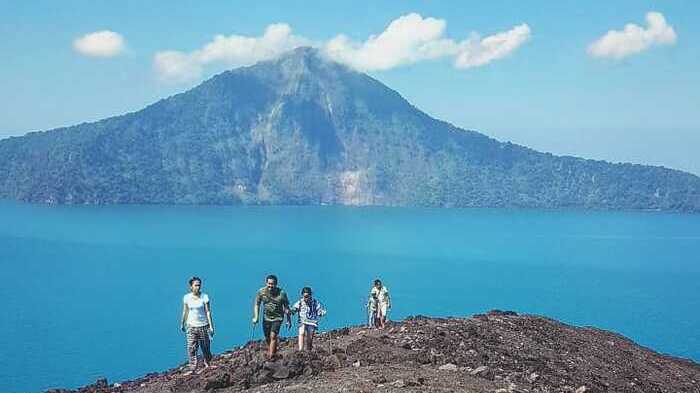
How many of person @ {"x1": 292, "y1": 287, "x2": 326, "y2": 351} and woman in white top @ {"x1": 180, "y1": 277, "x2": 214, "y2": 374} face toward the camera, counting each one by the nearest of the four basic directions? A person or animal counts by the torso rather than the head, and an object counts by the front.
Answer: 2

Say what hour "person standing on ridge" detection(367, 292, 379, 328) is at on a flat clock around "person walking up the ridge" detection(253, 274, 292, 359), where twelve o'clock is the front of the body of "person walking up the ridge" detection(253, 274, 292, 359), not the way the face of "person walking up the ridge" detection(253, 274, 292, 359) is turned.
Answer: "person standing on ridge" detection(367, 292, 379, 328) is roughly at 7 o'clock from "person walking up the ridge" detection(253, 274, 292, 359).

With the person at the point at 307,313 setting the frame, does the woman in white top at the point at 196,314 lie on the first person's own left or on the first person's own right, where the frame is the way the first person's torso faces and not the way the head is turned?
on the first person's own right

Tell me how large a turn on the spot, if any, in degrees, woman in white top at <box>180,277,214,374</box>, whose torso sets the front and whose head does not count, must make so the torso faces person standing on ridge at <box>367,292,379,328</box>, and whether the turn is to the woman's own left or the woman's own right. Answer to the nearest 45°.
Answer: approximately 135° to the woman's own left

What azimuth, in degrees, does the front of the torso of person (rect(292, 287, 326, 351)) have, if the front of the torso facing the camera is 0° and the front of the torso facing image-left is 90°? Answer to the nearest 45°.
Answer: approximately 0°

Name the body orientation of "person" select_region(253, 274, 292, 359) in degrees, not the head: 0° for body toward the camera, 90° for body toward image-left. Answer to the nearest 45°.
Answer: approximately 0°

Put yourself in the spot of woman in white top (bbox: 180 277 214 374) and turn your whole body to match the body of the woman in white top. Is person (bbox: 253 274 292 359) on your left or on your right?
on your left

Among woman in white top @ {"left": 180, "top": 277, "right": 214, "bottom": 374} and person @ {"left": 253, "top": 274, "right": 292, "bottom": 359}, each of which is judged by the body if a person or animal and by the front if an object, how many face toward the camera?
2

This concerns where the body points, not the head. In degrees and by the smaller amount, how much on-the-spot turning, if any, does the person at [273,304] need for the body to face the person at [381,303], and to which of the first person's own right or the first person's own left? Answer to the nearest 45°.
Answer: approximately 135° to the first person's own left
